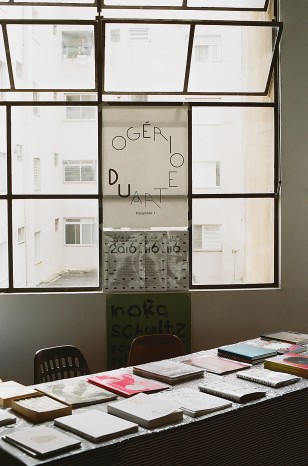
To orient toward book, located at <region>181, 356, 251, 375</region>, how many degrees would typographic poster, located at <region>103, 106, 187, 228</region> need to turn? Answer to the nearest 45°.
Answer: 0° — it already faces it

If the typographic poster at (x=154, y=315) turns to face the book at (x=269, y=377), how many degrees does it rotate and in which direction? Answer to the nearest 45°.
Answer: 0° — it already faces it

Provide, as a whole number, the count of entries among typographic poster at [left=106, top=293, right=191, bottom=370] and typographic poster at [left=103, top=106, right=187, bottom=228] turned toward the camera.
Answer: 2

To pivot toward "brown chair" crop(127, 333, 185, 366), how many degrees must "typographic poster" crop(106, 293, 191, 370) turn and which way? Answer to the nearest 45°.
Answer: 0° — it already faces it

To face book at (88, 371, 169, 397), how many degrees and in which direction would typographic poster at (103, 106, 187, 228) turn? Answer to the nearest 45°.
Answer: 0° — it already faces it

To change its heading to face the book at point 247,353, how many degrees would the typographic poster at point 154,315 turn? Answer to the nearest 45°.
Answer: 0° — it already faces it
